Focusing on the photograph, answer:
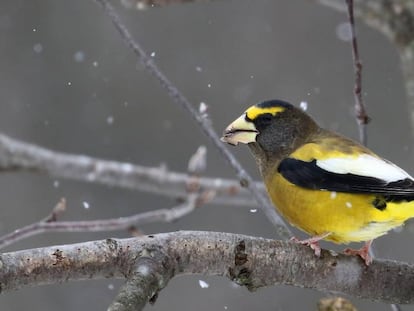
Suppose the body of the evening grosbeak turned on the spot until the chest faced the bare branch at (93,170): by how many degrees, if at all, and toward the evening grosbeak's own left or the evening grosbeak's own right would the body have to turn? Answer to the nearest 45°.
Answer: approximately 45° to the evening grosbeak's own right

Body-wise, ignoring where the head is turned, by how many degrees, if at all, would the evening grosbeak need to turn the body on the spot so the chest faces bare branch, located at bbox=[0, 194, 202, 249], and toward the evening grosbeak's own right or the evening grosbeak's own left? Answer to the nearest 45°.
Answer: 0° — it already faces it

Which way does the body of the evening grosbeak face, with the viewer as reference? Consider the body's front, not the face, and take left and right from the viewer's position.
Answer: facing to the left of the viewer
